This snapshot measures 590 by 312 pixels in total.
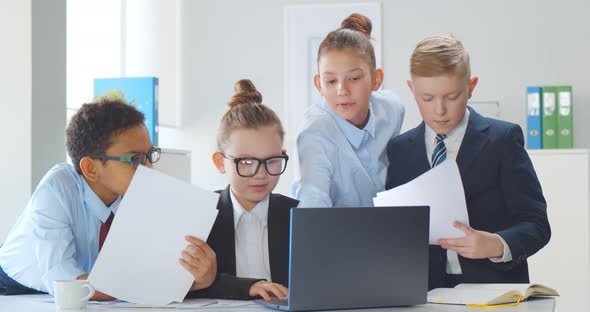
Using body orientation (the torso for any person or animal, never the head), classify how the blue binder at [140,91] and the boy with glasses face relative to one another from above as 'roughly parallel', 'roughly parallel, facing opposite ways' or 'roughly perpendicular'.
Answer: roughly perpendicular

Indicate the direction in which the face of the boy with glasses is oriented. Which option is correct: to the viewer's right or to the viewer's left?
to the viewer's right

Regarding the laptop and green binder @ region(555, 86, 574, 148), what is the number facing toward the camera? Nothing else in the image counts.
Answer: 1

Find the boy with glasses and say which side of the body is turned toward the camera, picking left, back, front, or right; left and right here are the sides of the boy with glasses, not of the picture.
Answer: right

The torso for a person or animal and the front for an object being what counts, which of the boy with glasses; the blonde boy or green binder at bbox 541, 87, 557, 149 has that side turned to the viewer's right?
the boy with glasses

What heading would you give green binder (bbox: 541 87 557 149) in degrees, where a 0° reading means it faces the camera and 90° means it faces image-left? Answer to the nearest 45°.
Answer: approximately 0°
